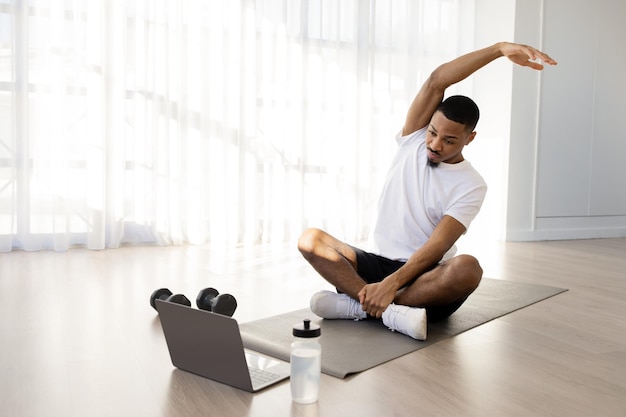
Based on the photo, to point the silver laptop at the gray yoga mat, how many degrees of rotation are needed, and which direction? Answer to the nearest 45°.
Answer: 0° — it already faces it

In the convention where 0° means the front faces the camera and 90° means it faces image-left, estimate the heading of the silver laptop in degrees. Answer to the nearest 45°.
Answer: approximately 225°

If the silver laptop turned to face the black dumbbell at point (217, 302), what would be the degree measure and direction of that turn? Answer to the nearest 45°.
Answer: approximately 45° to its left
